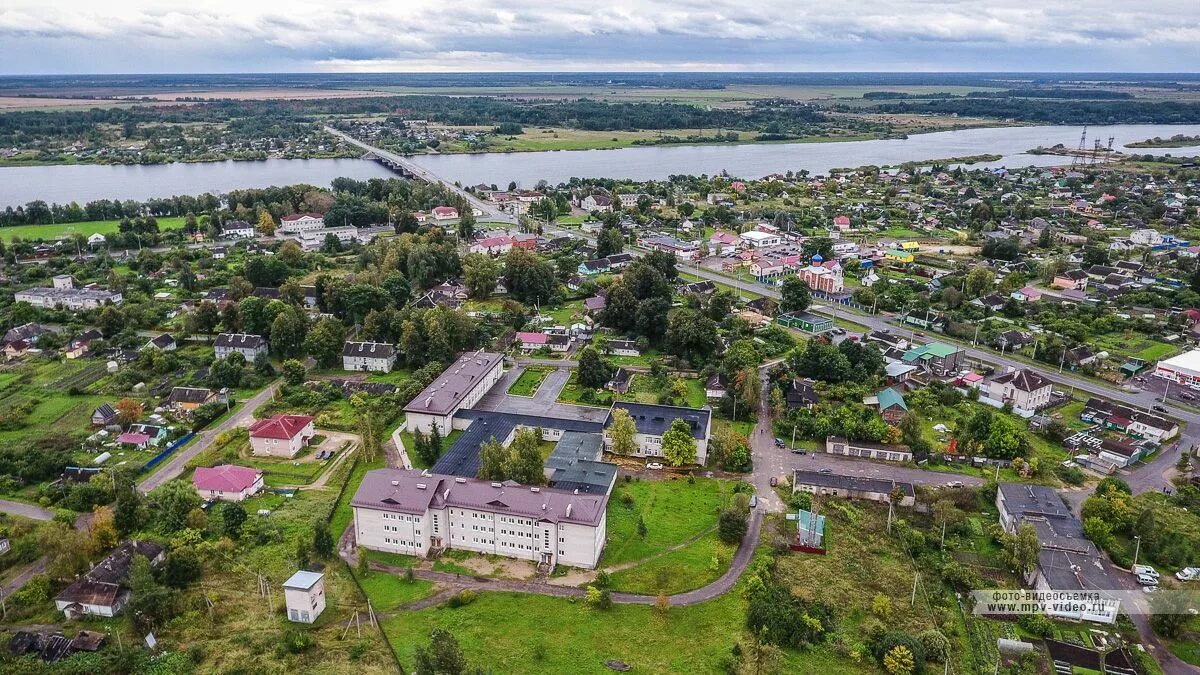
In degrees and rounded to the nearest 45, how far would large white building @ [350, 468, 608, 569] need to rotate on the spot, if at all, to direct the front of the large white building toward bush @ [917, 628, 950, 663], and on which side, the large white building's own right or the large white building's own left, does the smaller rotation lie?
approximately 45° to the large white building's own left

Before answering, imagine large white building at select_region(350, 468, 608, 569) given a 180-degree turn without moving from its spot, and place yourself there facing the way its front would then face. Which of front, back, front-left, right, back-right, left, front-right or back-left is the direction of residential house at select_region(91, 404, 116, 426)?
front-left

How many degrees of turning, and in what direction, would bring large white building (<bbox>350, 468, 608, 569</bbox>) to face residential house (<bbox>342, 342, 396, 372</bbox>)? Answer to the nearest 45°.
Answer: approximately 180°

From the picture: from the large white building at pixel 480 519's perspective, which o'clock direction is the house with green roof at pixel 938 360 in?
The house with green roof is roughly at 8 o'clock from the large white building.

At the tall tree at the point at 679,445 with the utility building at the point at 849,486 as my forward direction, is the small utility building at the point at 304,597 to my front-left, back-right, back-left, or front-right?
back-right

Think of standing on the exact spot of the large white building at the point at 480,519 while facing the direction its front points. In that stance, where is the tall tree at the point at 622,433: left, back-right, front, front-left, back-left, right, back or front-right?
back-left

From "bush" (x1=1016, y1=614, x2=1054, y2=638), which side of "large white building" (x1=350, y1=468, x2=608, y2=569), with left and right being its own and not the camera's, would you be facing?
left

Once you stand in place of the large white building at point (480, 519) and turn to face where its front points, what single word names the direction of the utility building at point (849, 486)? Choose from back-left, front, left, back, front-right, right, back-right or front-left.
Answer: left

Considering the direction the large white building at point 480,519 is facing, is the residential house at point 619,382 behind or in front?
behind

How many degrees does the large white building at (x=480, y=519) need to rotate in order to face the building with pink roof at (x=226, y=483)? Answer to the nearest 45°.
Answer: approximately 135° to its right

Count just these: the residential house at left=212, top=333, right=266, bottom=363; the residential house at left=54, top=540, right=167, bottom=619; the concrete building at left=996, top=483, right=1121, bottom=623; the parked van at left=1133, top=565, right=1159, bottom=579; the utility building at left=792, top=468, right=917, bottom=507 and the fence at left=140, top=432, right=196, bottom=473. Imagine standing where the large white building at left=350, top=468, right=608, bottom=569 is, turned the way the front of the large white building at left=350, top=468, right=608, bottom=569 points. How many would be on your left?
3

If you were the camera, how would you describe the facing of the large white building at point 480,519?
facing the viewer

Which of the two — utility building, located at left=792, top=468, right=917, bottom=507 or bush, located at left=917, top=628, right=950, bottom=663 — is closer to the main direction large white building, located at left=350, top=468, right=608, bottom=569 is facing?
the bush

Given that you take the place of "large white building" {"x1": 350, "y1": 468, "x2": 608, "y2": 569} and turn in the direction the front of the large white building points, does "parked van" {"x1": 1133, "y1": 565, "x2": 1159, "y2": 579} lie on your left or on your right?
on your left

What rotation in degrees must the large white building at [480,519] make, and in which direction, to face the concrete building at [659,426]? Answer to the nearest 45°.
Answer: approximately 135° to its left

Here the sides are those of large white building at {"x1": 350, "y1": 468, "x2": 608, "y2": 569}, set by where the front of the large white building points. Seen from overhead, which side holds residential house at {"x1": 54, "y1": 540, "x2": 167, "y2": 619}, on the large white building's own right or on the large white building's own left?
on the large white building's own right
